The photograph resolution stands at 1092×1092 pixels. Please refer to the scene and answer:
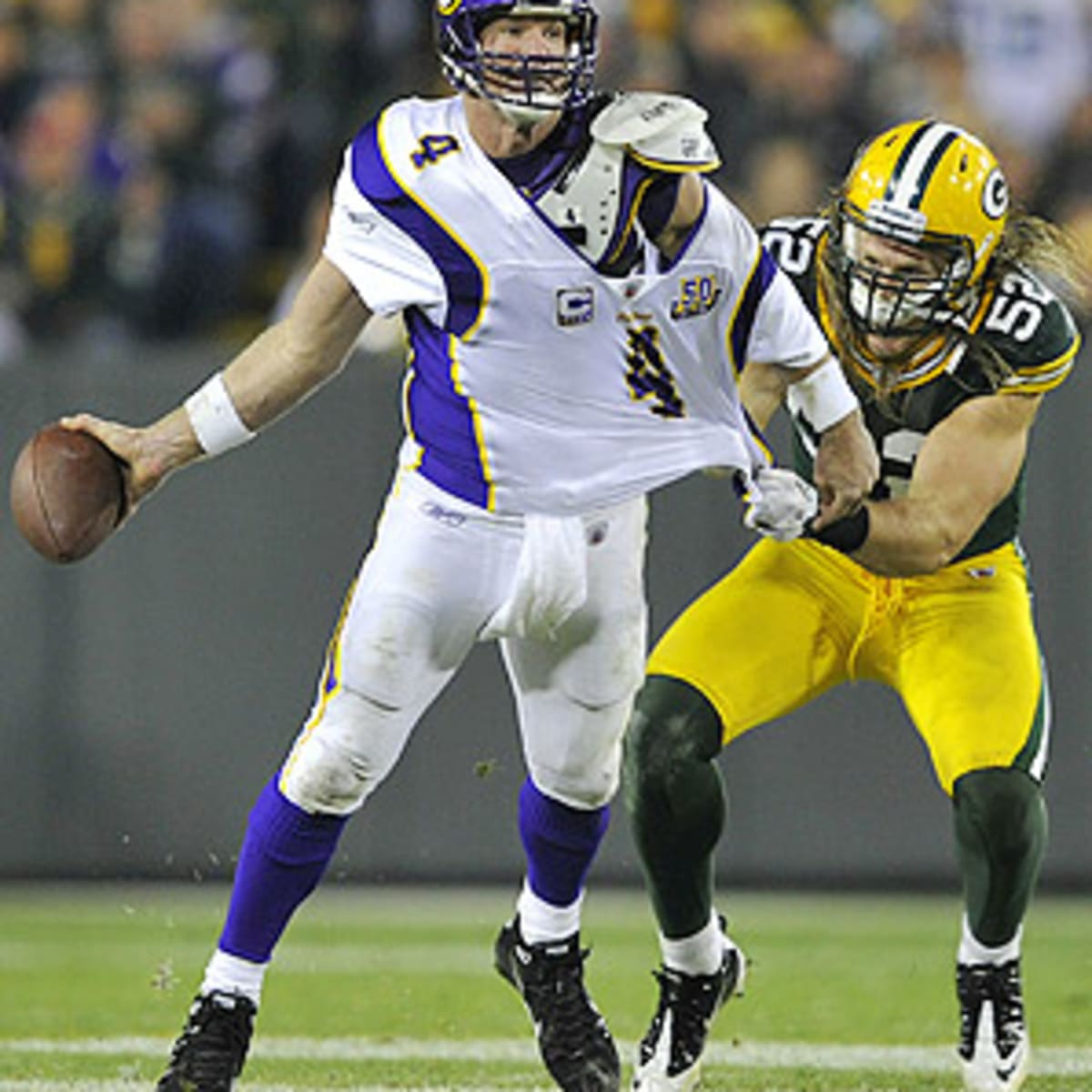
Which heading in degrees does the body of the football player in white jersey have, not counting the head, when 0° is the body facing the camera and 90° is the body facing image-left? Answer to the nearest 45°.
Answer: approximately 0°

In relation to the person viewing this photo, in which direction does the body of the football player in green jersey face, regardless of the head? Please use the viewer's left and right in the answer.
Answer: facing the viewer

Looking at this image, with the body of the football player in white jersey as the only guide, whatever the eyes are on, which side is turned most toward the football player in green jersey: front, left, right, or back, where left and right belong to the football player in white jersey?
left

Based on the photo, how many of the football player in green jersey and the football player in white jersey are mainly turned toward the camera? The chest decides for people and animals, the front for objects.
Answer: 2

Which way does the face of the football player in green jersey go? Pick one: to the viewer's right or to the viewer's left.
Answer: to the viewer's left

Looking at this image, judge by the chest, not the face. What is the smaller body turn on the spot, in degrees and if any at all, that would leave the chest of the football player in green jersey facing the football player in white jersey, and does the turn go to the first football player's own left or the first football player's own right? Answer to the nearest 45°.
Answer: approximately 45° to the first football player's own right

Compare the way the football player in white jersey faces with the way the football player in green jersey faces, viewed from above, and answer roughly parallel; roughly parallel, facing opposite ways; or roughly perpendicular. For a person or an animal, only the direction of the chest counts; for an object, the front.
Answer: roughly parallel
